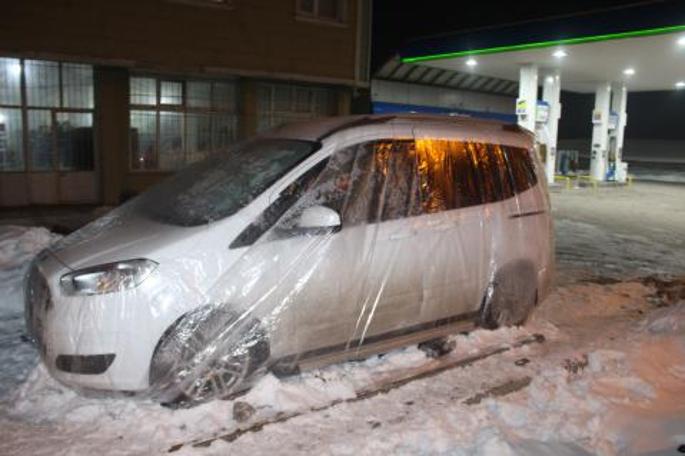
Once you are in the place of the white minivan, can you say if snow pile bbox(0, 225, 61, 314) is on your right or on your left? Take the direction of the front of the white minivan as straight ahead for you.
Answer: on your right

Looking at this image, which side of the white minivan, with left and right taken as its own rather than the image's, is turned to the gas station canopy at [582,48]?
back

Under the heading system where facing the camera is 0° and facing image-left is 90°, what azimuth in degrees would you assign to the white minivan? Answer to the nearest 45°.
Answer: approximately 45°
